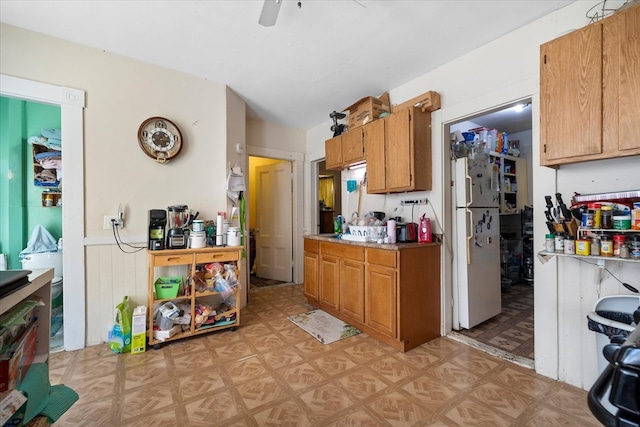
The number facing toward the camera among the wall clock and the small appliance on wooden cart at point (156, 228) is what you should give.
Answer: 2

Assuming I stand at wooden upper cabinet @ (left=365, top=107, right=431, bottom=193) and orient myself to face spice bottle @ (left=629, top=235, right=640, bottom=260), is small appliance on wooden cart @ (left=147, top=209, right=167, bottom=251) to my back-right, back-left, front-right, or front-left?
back-right

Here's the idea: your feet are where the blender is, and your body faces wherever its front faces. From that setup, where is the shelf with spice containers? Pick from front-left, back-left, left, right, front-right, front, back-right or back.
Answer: front-left

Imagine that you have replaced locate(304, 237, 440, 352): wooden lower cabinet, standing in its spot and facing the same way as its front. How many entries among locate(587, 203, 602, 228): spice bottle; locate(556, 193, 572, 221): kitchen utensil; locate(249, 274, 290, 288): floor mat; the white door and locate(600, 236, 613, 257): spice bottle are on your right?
2

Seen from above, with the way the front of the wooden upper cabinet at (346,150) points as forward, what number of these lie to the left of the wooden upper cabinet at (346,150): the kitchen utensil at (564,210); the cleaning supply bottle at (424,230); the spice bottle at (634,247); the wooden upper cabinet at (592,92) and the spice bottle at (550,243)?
5

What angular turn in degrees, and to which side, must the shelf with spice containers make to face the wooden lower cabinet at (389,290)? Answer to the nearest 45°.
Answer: approximately 90° to its right

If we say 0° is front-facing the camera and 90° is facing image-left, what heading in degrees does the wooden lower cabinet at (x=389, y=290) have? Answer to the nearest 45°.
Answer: approximately 45°

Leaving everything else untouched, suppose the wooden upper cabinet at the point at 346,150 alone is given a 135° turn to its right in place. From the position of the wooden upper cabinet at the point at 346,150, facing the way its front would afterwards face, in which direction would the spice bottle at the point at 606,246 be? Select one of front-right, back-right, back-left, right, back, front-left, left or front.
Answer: back-right

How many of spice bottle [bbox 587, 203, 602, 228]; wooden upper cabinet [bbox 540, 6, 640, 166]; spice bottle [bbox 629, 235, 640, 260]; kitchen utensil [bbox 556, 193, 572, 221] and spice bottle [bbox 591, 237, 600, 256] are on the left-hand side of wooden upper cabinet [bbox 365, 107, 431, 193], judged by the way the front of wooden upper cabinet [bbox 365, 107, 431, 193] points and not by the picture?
5

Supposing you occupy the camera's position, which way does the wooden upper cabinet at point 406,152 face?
facing the viewer and to the left of the viewer

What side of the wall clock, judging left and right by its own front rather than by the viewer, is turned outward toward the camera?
front

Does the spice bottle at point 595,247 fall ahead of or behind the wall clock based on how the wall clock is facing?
ahead
